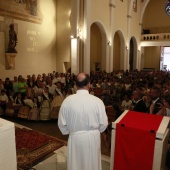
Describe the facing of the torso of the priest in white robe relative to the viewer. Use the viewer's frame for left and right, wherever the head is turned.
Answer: facing away from the viewer

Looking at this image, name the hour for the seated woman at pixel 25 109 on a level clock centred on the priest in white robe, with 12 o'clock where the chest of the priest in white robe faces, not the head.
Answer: The seated woman is roughly at 11 o'clock from the priest in white robe.

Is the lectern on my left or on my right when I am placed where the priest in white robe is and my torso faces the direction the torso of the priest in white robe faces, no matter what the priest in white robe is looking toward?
on my right

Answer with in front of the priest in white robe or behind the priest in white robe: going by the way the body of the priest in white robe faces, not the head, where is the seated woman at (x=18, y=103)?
in front

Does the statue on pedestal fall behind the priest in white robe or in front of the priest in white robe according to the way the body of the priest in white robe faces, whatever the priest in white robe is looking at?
in front

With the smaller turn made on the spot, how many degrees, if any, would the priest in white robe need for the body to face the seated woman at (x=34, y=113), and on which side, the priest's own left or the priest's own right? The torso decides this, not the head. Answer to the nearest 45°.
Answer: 0° — they already face them
